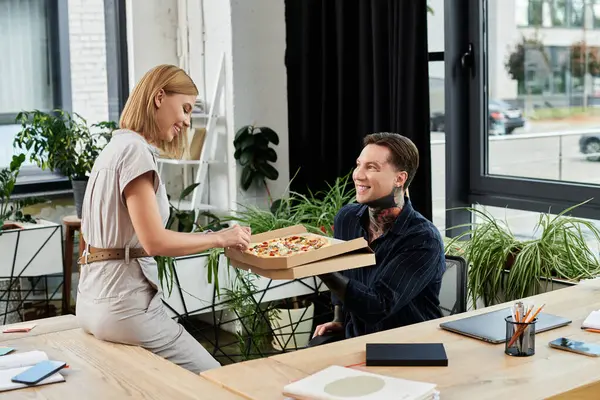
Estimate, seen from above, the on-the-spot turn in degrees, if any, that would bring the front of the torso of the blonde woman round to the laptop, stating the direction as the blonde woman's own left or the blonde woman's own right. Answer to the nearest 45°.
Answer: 0° — they already face it

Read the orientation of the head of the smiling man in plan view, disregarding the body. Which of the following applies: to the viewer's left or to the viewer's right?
to the viewer's left

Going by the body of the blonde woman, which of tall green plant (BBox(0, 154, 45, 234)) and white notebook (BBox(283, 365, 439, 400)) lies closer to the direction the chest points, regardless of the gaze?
the white notebook

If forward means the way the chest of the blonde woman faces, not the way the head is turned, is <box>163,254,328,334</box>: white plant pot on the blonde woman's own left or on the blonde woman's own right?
on the blonde woman's own left

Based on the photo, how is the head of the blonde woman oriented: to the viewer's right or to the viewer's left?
to the viewer's right

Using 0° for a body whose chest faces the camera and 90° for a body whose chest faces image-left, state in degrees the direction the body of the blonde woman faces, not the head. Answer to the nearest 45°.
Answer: approximately 270°

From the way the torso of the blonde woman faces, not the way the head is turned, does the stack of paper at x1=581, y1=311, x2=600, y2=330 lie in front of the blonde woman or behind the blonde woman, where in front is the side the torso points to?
in front
